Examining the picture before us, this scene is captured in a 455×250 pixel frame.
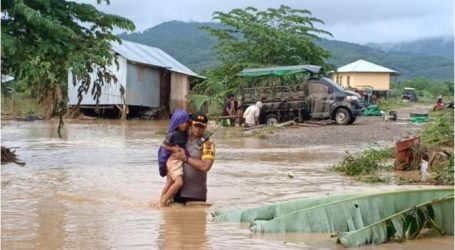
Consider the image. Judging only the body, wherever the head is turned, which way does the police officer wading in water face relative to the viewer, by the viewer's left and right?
facing the viewer and to the left of the viewer

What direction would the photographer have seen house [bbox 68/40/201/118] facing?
facing the viewer and to the right of the viewer

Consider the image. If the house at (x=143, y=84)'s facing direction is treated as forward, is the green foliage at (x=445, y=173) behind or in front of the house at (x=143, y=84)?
in front

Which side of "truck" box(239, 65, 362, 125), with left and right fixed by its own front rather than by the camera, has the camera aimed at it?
right

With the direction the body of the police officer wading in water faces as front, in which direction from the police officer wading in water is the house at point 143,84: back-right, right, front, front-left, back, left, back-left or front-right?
back-right

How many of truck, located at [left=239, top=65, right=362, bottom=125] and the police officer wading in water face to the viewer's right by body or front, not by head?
1

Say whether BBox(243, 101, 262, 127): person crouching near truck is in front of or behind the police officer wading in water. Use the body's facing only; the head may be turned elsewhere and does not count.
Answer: behind

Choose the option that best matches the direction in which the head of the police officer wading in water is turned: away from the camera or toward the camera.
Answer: toward the camera

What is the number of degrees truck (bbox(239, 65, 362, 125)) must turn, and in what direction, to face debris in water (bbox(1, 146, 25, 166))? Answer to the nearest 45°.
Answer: approximately 135° to its right

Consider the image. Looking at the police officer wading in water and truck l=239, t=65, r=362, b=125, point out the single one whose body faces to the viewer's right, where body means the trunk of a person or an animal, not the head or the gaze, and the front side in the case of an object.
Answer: the truck

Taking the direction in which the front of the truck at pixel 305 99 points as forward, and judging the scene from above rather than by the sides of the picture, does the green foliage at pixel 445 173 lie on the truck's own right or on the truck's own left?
on the truck's own right

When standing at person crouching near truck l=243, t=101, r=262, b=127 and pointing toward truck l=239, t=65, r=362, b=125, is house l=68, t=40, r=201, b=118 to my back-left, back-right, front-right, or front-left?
back-left

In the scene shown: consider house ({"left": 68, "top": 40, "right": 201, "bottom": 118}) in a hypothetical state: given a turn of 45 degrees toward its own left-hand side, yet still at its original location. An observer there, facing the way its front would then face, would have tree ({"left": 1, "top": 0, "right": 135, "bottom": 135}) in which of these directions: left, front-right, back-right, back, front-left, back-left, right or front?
right

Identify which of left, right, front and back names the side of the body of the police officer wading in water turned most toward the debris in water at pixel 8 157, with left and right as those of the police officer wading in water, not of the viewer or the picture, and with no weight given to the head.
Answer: right
